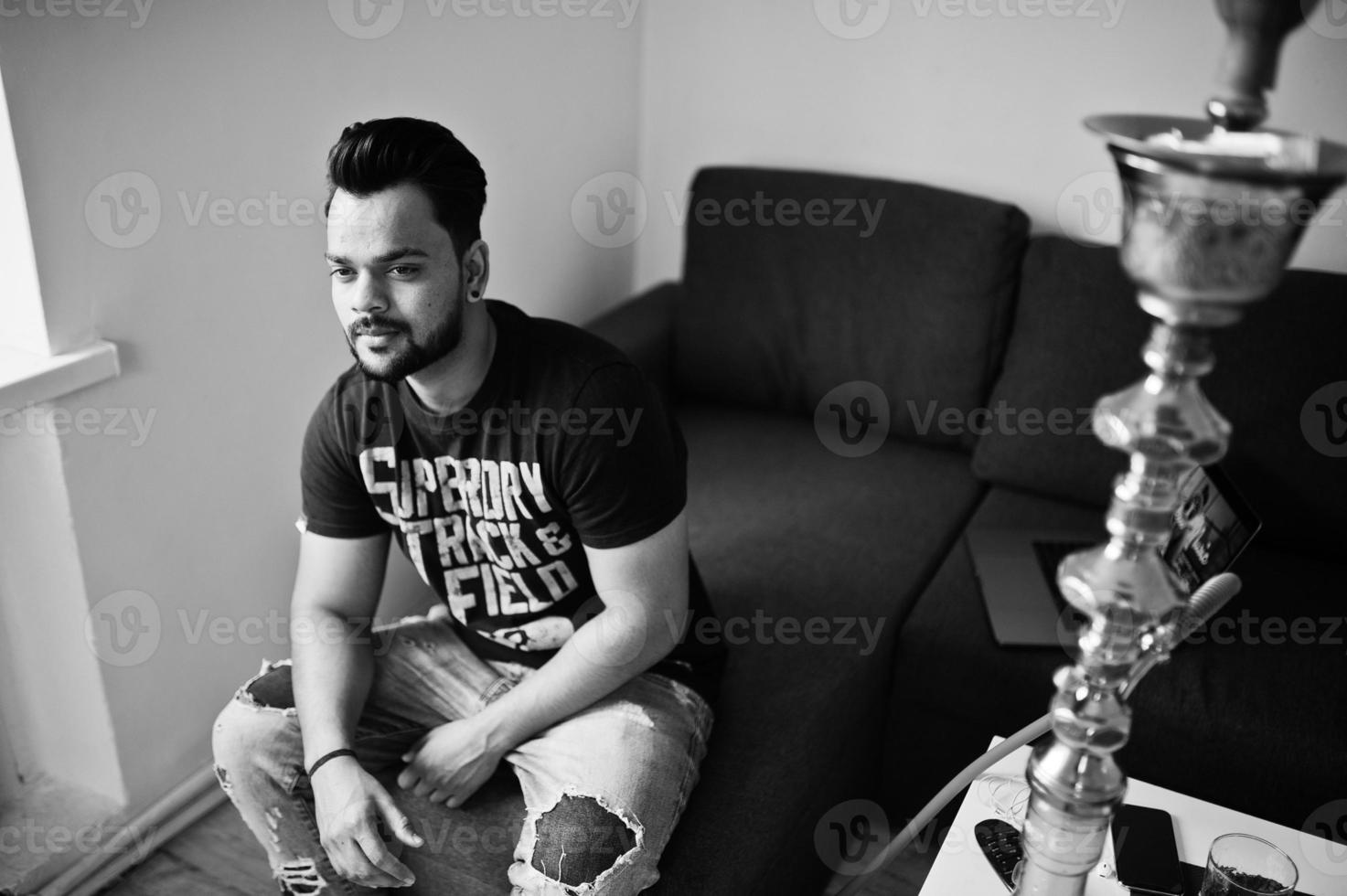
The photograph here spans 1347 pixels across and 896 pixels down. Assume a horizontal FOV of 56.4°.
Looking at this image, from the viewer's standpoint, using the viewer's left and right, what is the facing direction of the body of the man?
facing the viewer and to the left of the viewer

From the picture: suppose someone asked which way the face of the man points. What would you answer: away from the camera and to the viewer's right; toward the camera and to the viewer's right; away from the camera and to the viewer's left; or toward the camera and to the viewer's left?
toward the camera and to the viewer's left

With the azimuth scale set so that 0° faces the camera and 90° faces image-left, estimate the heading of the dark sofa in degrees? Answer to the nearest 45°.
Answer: approximately 45°

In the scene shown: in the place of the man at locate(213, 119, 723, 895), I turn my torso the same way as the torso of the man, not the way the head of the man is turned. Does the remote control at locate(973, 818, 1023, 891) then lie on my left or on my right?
on my left

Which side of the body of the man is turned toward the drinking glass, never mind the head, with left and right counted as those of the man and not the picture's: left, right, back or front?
left

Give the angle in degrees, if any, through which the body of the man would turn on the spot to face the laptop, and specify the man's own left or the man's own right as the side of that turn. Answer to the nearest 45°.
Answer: approximately 135° to the man's own left

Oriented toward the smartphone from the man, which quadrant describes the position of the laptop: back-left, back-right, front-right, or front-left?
front-left

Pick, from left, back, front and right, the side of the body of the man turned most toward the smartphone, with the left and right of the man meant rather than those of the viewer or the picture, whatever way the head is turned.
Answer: left

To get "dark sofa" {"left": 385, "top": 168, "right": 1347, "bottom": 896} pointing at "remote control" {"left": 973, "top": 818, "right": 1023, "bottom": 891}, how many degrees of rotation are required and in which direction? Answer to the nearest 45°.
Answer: approximately 45° to its left
